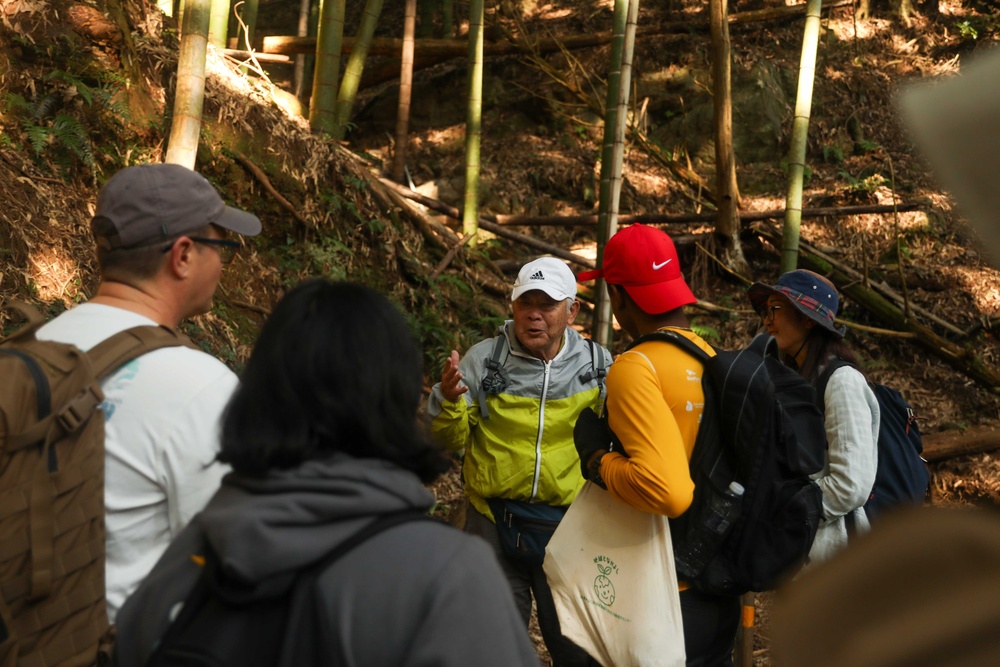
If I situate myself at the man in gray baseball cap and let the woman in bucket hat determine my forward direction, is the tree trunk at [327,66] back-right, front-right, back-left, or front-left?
front-left

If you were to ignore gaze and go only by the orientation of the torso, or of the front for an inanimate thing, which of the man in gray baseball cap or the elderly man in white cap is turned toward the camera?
the elderly man in white cap

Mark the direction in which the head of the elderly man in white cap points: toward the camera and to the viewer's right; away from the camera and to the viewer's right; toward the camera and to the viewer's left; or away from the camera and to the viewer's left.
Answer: toward the camera and to the viewer's left

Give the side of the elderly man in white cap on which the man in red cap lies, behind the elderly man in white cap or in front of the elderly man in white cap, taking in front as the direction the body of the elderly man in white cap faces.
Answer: in front

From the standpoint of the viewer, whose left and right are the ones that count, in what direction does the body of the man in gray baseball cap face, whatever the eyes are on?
facing away from the viewer and to the right of the viewer

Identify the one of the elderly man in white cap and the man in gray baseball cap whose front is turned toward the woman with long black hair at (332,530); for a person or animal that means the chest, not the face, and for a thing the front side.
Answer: the elderly man in white cap

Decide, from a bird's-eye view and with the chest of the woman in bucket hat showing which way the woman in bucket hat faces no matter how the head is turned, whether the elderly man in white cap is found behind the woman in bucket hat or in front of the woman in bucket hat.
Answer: in front

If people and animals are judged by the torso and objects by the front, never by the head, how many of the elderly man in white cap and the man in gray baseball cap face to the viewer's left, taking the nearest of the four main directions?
0

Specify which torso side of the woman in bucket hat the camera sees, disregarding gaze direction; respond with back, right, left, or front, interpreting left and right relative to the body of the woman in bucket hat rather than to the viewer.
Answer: left

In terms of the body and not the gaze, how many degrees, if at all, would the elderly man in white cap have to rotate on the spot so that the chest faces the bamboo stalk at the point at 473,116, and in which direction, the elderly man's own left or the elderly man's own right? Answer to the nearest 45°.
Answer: approximately 180°

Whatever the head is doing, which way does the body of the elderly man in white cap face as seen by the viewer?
toward the camera

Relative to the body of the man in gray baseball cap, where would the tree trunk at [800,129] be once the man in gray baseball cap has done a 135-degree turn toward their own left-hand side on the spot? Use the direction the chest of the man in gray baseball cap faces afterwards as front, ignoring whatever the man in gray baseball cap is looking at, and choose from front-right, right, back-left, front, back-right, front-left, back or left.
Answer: back-right

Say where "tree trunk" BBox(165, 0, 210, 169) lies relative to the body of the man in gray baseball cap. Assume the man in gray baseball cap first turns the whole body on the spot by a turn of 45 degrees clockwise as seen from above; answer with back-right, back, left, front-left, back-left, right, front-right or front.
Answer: left

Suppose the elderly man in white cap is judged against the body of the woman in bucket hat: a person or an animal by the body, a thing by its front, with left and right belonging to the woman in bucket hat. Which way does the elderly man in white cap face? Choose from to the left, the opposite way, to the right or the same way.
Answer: to the left
